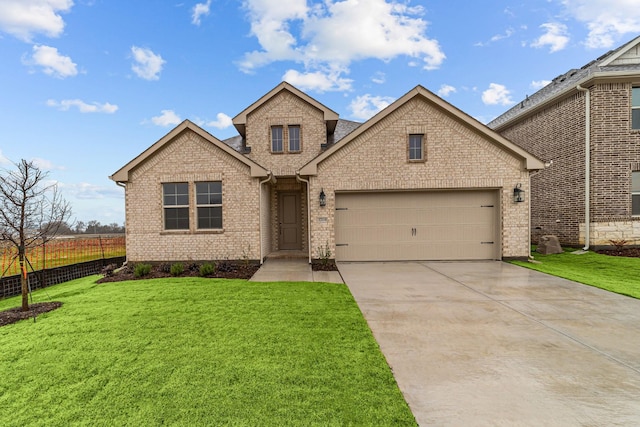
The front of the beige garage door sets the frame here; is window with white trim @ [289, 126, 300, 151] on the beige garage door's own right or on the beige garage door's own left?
on the beige garage door's own right

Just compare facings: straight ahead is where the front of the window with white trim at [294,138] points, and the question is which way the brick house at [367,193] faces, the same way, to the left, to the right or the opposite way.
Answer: the same way

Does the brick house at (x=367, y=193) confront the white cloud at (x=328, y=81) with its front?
no

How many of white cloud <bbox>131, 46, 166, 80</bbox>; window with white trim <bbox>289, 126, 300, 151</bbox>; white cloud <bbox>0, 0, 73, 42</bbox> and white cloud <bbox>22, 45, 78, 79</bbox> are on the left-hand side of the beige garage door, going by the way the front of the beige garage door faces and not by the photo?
0

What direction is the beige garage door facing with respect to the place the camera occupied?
facing the viewer

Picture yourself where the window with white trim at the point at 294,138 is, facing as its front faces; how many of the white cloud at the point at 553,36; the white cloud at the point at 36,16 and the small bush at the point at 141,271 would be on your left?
1

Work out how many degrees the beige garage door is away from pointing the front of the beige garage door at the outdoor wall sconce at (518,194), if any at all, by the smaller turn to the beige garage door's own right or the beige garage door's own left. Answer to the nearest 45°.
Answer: approximately 90° to the beige garage door's own left

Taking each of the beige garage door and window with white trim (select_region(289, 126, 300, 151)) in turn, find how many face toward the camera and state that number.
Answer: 2

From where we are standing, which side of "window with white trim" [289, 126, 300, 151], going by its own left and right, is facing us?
front

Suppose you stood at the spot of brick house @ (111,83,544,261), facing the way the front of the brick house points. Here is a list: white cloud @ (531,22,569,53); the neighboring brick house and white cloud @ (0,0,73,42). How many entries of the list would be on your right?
1

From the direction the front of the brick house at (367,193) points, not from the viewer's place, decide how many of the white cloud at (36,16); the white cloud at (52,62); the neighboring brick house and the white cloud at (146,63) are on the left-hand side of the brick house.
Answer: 1

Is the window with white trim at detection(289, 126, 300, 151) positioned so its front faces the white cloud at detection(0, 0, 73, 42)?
no

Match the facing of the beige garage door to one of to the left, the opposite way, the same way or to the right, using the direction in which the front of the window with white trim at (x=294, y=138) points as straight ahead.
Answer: the same way

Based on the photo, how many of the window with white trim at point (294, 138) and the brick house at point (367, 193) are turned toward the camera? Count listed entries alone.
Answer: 2
